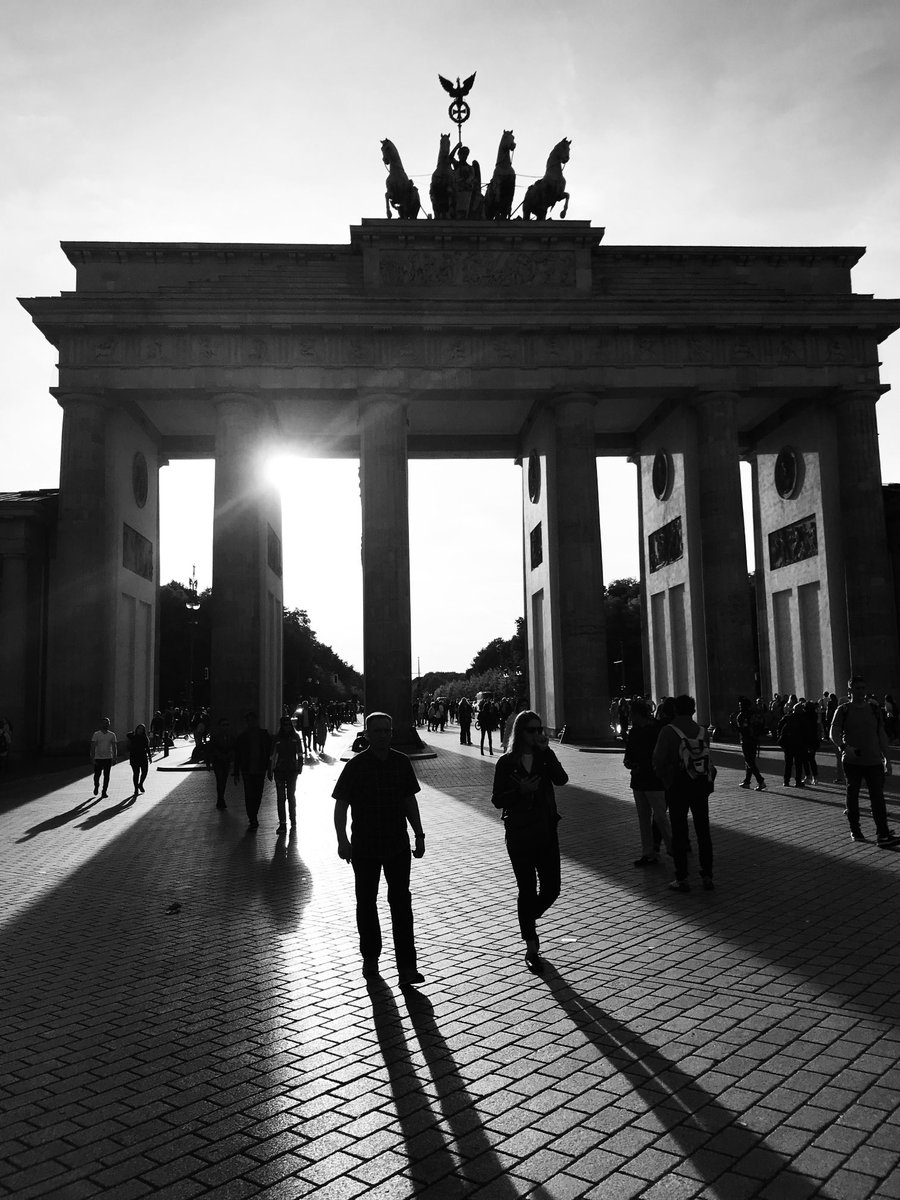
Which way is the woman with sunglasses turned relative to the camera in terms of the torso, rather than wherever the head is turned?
toward the camera

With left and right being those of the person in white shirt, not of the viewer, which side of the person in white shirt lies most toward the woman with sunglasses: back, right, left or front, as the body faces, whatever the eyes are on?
front

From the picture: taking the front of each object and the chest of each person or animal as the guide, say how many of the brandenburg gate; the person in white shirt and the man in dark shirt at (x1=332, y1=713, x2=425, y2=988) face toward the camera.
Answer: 3

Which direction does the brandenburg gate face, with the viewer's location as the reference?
facing the viewer

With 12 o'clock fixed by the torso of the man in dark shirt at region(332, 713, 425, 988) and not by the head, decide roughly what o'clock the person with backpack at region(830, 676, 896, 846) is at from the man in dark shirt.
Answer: The person with backpack is roughly at 8 o'clock from the man in dark shirt.

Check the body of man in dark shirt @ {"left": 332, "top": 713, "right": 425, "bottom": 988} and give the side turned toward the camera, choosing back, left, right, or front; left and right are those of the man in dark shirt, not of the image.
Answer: front

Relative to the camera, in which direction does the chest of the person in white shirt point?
toward the camera

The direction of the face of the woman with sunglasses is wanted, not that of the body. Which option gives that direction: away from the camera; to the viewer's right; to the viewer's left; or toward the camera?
toward the camera

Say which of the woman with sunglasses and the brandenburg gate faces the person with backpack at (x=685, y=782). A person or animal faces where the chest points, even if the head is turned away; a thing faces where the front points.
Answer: the brandenburg gate

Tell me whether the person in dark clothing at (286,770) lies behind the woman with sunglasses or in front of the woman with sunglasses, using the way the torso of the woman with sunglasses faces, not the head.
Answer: behind

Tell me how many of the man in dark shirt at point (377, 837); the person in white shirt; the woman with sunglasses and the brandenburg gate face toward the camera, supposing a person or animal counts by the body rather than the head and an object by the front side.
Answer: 4

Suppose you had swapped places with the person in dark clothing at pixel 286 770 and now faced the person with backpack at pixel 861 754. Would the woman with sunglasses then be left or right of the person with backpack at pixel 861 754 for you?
right

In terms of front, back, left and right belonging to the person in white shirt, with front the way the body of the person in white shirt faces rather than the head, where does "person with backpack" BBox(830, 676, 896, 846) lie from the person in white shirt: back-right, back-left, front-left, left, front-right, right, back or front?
front-left

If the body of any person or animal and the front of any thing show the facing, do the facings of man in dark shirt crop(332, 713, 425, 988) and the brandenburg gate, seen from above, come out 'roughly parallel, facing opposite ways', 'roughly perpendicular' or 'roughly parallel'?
roughly parallel

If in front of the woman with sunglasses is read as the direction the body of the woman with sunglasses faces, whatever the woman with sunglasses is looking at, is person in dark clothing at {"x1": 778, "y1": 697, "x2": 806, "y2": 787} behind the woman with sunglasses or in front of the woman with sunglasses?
behind

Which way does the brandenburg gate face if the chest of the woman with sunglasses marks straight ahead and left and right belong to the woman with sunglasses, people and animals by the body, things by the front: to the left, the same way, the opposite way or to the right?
the same way

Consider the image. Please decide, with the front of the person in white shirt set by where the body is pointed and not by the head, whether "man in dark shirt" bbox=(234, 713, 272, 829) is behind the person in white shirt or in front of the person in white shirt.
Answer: in front

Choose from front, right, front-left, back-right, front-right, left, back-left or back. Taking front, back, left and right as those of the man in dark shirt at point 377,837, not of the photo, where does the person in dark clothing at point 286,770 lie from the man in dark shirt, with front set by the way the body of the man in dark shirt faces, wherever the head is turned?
back

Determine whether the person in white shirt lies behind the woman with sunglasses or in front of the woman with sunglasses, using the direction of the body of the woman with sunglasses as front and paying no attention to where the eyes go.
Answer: behind
